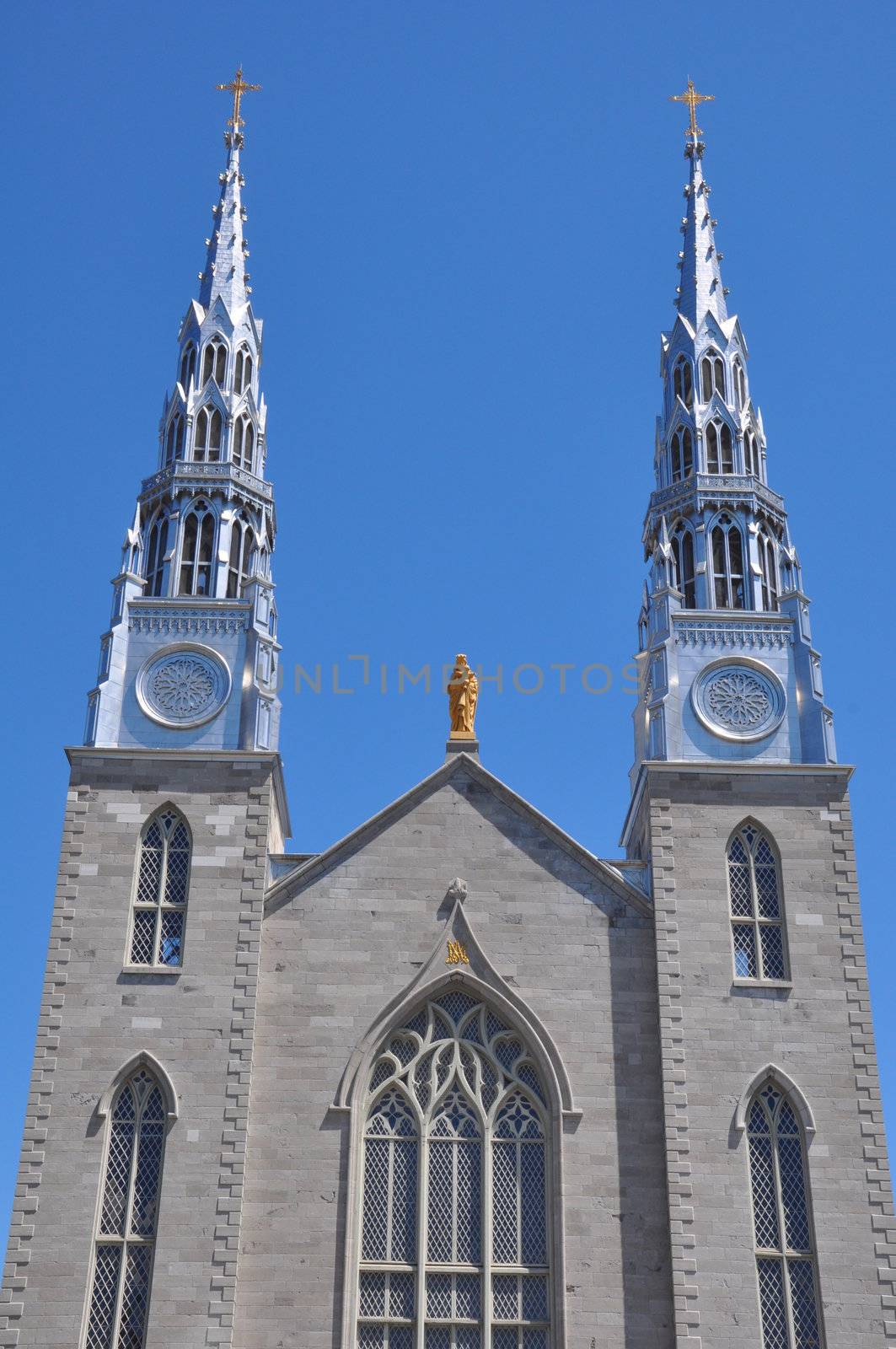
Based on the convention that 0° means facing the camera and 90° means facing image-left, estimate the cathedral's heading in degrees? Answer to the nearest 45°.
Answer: approximately 0°
